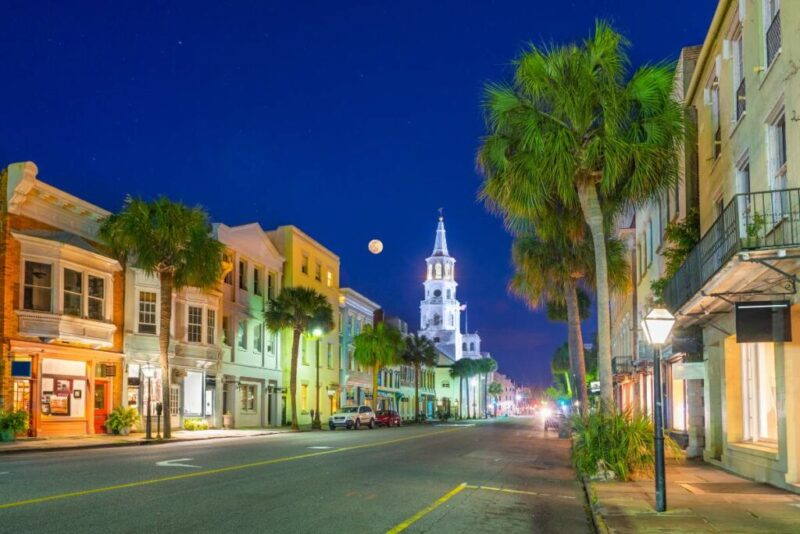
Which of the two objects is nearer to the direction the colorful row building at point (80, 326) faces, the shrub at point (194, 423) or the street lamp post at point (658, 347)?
the street lamp post

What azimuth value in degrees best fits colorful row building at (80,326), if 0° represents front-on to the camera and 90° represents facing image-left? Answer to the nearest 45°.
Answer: approximately 315°

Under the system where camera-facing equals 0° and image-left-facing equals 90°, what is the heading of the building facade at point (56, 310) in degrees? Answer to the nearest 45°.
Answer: approximately 315°

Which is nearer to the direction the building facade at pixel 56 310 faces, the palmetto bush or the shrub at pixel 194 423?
the palmetto bush

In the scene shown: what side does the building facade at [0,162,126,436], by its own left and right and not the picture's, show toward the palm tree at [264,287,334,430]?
left

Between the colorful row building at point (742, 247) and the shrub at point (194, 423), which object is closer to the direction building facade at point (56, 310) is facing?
the colorful row building
